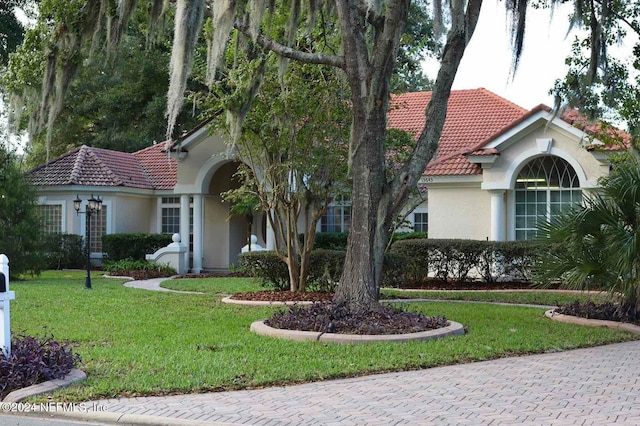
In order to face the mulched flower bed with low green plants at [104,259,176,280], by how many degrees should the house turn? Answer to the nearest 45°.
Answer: approximately 90° to its right

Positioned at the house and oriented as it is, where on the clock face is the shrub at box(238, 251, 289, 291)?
The shrub is roughly at 1 o'clock from the house.

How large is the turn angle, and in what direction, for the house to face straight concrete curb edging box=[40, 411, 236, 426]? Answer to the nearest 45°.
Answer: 0° — it already faces it

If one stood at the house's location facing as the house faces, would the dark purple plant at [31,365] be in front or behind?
in front

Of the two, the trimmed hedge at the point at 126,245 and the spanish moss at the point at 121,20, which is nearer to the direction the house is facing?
the spanish moss

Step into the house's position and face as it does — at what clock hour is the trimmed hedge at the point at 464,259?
The trimmed hedge is roughly at 12 o'clock from the house.

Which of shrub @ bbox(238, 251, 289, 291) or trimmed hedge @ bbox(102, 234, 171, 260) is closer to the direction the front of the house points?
the shrub

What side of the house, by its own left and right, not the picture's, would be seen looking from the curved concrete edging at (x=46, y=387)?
front

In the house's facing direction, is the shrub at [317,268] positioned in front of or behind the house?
in front

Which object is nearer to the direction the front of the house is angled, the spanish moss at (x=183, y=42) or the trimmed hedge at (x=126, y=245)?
the spanish moss

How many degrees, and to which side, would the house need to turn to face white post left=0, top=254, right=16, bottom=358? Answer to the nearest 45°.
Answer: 0° — it already faces it
